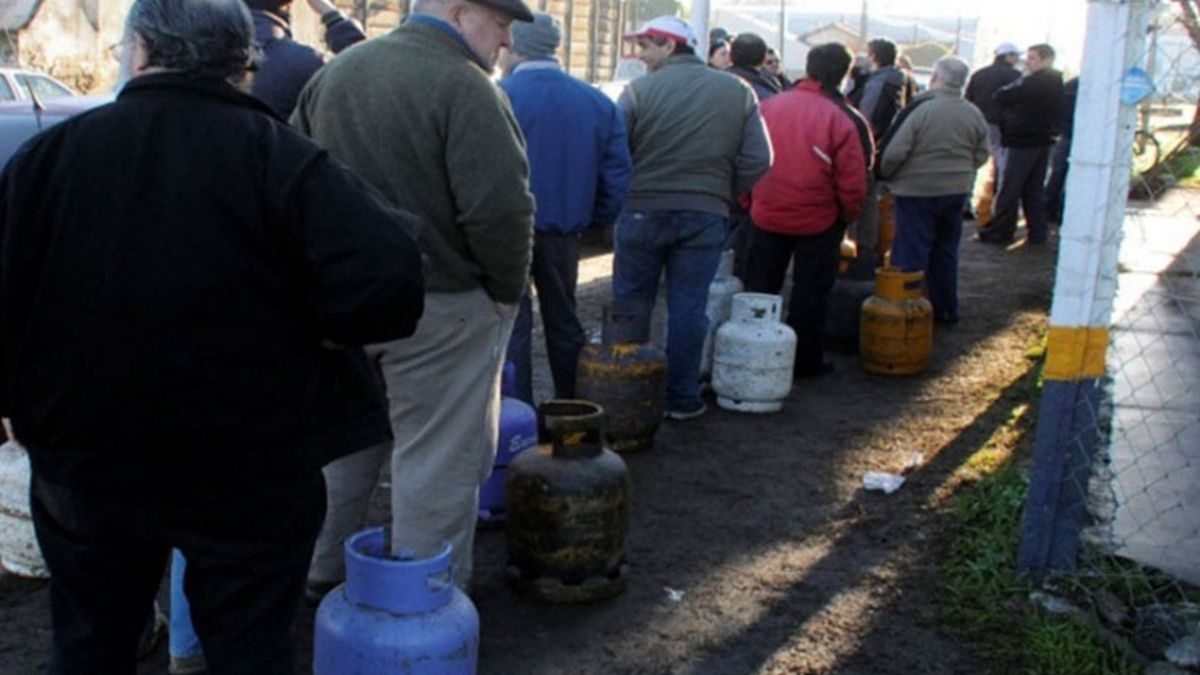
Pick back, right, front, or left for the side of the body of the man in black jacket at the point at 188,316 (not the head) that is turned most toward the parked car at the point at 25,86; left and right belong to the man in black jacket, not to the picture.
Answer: front

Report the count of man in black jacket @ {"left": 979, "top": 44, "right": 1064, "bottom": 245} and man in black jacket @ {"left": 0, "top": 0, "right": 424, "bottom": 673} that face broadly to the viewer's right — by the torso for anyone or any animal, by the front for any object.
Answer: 0

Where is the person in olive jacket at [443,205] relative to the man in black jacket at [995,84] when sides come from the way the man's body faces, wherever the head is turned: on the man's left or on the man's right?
on the man's right

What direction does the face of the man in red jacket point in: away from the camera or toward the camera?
away from the camera

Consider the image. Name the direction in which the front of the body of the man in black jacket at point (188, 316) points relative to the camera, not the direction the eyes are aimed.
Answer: away from the camera

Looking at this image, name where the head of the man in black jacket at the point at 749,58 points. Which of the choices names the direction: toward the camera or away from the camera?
away from the camera
